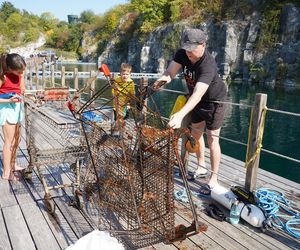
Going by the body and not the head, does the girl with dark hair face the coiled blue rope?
yes

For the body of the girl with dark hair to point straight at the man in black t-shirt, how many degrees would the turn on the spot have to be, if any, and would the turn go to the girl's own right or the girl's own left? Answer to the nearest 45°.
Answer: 0° — they already face them

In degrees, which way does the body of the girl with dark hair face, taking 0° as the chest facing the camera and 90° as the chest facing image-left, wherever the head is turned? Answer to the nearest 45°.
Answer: approximately 315°

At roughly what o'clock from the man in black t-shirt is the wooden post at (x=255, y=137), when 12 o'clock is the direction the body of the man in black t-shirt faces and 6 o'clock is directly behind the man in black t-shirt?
The wooden post is roughly at 8 o'clock from the man in black t-shirt.

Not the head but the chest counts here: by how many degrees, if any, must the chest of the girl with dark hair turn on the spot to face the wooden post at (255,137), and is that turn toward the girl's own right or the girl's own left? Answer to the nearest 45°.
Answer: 0° — they already face it

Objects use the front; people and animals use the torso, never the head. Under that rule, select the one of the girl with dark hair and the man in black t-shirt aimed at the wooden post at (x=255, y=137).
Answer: the girl with dark hair

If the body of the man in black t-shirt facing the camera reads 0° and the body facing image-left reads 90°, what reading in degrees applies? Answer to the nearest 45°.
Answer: approximately 45°
